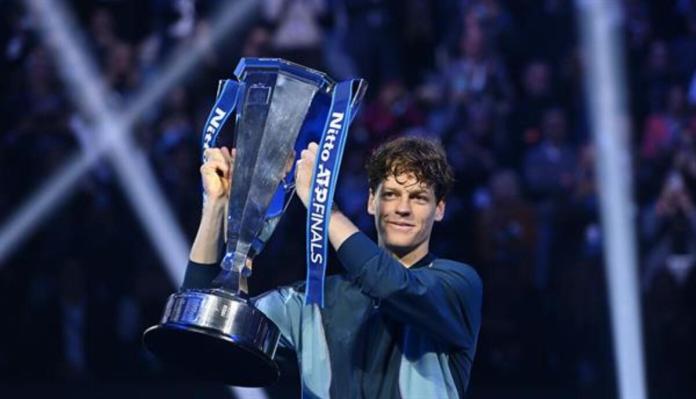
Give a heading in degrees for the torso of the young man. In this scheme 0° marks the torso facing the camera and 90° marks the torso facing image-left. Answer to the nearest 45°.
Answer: approximately 45°

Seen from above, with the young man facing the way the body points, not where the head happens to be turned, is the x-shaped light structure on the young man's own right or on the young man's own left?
on the young man's own right
